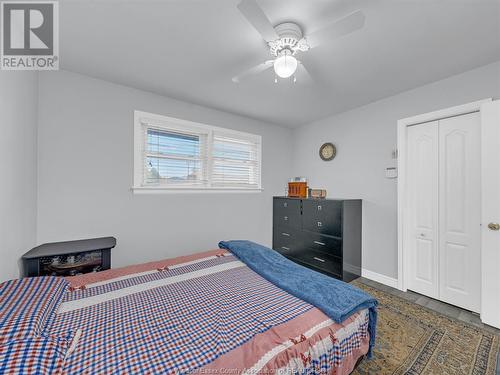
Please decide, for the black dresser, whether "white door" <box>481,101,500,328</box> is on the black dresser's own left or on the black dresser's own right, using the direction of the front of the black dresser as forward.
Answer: on the black dresser's own left

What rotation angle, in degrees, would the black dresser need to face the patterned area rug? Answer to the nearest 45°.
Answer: approximately 90° to its left

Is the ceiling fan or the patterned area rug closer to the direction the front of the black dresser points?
the ceiling fan

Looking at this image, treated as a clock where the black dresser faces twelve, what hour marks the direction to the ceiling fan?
The ceiling fan is roughly at 11 o'clock from the black dresser.

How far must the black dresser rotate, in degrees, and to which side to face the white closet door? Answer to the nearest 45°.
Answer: approximately 135° to its left

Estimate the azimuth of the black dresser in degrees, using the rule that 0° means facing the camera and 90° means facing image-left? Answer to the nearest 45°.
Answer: approximately 45°

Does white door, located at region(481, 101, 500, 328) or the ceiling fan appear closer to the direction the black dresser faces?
the ceiling fan
